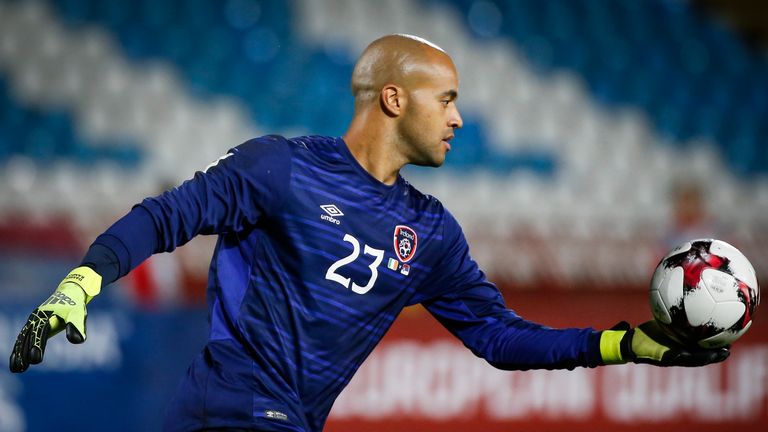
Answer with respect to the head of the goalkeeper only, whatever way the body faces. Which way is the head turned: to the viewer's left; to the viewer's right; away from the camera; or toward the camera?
to the viewer's right

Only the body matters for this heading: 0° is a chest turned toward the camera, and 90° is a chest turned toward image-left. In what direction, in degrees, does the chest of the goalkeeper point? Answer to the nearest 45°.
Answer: approximately 315°
